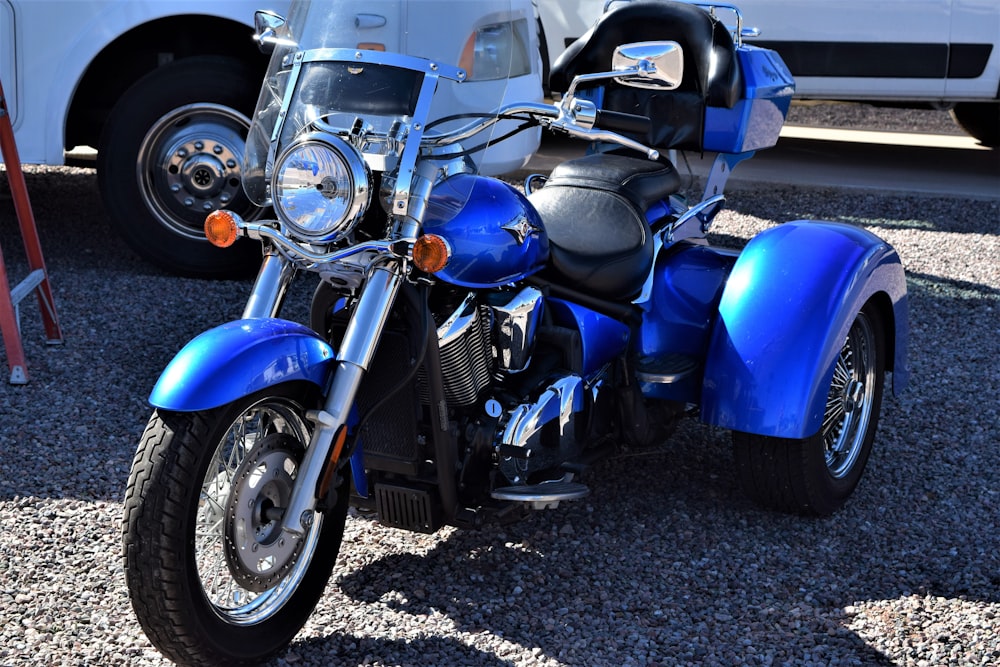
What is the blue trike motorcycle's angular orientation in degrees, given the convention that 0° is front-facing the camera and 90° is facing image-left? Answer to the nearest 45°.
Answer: approximately 45°

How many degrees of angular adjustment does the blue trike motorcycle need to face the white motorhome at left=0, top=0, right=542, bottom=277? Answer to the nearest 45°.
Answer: approximately 90° to its right
